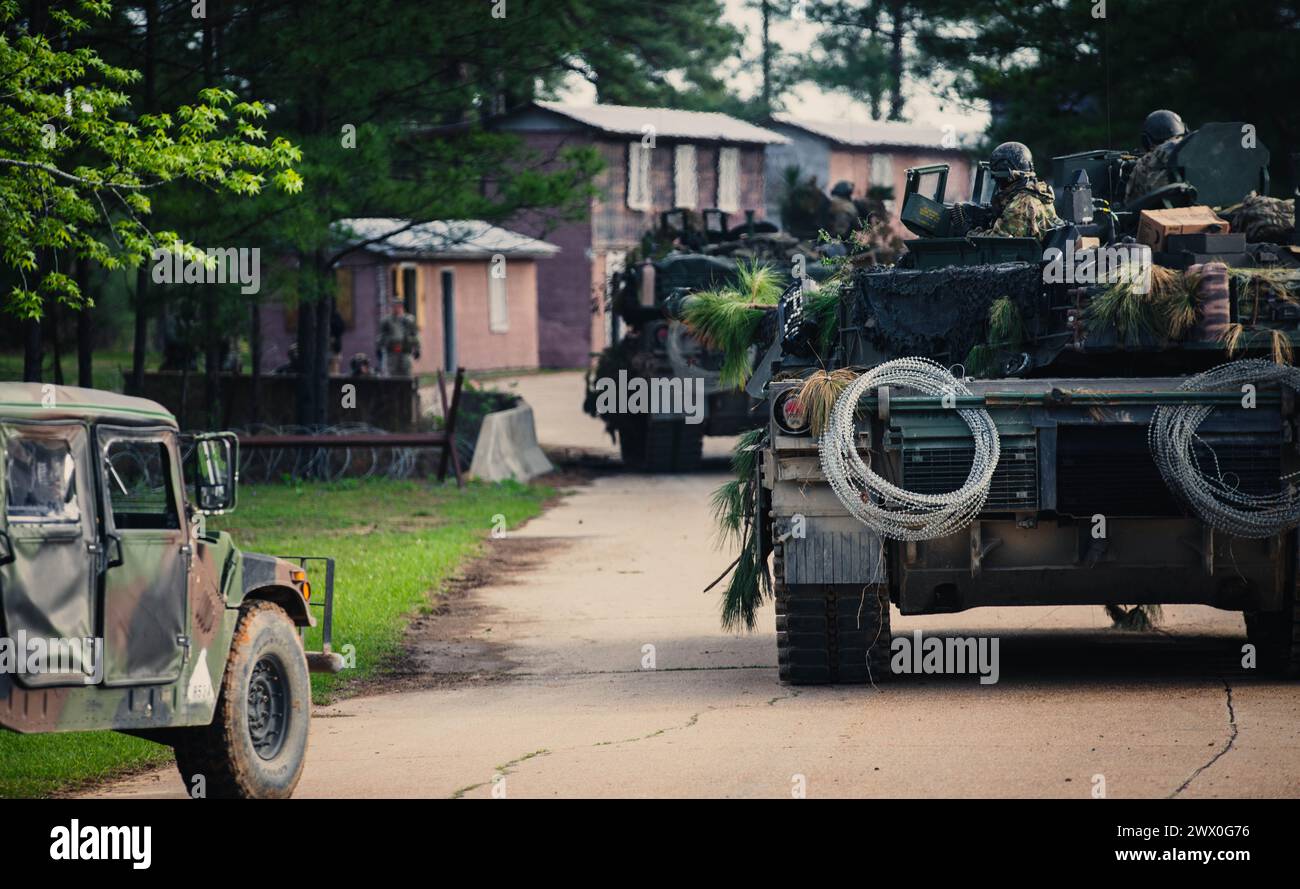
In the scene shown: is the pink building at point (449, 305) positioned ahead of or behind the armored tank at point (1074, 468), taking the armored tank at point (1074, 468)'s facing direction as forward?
ahead

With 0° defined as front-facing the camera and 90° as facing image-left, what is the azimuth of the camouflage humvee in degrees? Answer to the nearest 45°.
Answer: approximately 225°

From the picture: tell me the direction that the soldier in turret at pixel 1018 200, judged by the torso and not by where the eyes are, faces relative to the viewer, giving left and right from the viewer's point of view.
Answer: facing away from the viewer and to the left of the viewer

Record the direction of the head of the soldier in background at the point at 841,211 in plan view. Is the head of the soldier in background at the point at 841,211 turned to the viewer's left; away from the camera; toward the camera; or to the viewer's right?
away from the camera

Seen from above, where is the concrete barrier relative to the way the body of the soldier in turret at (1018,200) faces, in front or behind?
in front

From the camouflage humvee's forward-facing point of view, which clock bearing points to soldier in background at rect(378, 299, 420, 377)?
The soldier in background is roughly at 11 o'clock from the camouflage humvee.

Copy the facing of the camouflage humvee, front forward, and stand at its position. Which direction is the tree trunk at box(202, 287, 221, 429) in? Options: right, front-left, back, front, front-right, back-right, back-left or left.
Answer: front-left

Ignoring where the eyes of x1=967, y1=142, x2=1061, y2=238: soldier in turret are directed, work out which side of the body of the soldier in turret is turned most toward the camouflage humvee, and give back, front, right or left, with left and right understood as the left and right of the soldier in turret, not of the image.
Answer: left

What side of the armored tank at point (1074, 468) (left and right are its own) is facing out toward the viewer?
back

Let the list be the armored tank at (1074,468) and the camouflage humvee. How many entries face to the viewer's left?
0

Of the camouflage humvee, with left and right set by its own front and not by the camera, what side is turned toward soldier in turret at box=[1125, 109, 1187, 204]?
front

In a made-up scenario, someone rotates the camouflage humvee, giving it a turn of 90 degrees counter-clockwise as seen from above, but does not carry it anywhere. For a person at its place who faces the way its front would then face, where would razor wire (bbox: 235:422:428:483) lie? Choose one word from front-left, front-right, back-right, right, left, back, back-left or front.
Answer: front-right
